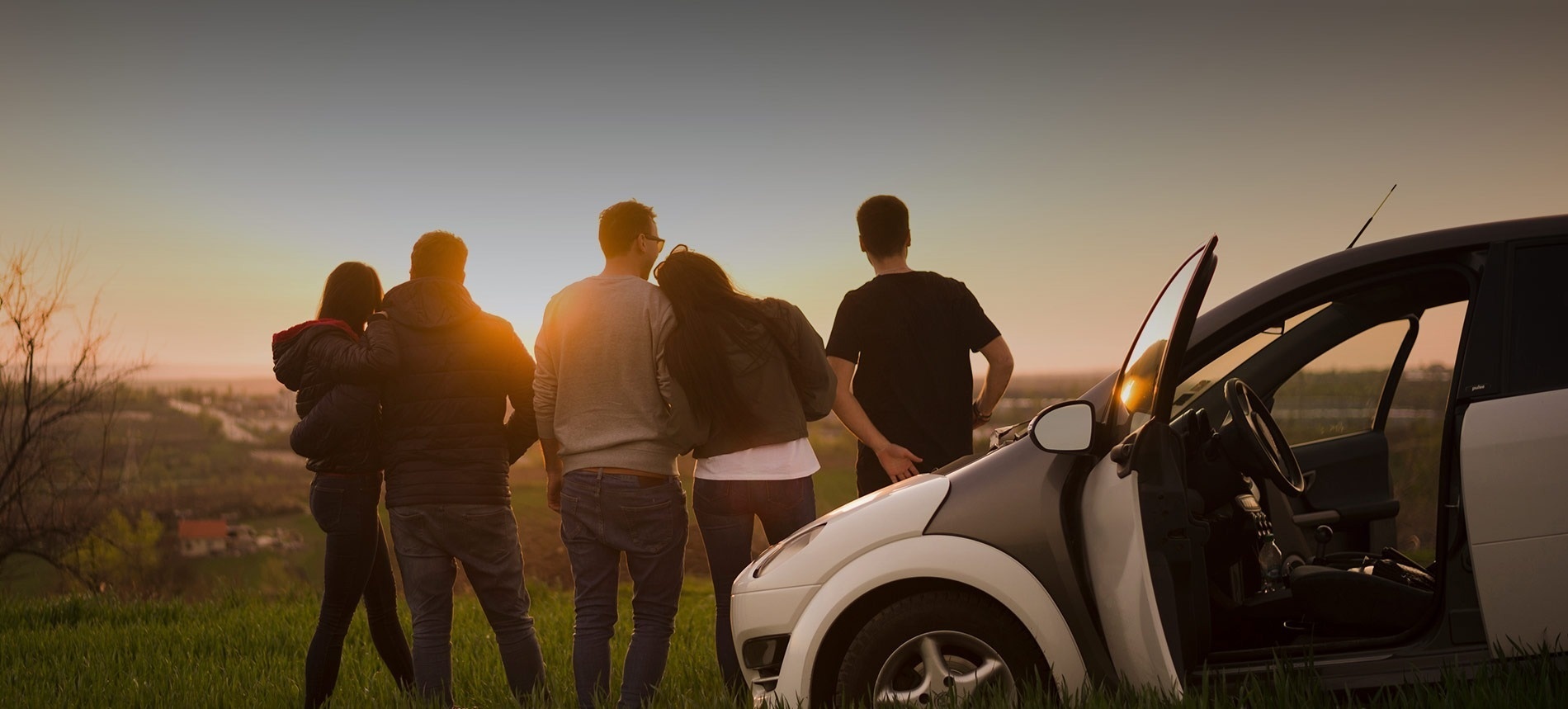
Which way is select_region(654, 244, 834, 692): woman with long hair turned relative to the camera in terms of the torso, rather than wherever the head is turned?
away from the camera

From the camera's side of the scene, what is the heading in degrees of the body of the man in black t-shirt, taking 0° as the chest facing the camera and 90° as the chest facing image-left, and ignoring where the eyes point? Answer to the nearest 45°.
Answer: approximately 180°

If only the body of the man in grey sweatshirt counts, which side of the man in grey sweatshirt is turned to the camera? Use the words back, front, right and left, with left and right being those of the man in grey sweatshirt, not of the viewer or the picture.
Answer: back

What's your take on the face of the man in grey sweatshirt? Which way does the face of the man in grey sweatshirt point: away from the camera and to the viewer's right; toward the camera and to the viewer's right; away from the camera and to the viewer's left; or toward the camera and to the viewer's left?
away from the camera and to the viewer's right

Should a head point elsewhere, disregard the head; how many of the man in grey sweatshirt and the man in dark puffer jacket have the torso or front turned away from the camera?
2

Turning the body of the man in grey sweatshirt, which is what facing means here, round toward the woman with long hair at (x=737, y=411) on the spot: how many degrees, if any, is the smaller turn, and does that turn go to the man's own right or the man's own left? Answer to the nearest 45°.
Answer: approximately 90° to the man's own right

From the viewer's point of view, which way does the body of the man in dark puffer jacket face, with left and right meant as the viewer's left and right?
facing away from the viewer

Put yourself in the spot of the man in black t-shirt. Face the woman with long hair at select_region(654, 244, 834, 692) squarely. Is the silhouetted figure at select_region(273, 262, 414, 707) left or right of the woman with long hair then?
right

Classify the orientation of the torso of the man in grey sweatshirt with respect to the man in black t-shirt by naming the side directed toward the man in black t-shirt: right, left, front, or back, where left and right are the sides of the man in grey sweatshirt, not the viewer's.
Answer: right

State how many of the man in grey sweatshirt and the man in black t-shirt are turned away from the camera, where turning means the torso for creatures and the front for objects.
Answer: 2

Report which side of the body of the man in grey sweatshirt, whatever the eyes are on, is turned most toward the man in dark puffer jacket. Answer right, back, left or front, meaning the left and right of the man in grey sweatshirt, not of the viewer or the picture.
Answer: left

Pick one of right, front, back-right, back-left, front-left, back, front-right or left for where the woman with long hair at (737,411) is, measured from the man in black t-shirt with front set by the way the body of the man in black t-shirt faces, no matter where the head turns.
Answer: back-left
